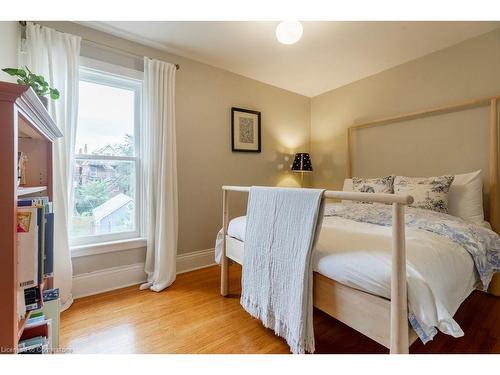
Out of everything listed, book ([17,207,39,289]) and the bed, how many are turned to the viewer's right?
1

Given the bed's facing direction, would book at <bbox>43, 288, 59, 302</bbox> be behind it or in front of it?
in front

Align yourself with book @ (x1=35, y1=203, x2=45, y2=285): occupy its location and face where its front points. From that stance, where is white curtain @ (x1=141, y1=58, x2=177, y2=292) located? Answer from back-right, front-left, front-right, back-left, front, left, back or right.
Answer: front-left

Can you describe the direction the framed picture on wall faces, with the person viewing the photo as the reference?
facing the viewer and to the right of the viewer

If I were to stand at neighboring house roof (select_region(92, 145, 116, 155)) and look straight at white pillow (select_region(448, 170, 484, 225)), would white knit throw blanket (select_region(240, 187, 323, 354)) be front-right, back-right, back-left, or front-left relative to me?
front-right

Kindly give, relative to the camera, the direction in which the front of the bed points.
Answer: facing the viewer and to the left of the viewer

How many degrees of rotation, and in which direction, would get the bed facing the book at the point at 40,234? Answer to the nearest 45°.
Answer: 0° — it already faces it

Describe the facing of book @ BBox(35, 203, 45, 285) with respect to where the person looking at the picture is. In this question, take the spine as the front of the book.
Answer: facing to the right of the viewer

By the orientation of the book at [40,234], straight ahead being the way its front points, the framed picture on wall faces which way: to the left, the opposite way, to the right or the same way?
to the right

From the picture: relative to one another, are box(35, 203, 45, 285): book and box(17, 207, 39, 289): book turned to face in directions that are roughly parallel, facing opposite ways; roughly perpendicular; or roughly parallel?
roughly parallel

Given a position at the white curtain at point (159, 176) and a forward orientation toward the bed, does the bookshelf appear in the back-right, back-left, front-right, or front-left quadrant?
front-right

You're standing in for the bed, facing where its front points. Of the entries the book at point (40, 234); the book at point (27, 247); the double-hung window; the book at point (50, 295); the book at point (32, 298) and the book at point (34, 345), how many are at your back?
0
